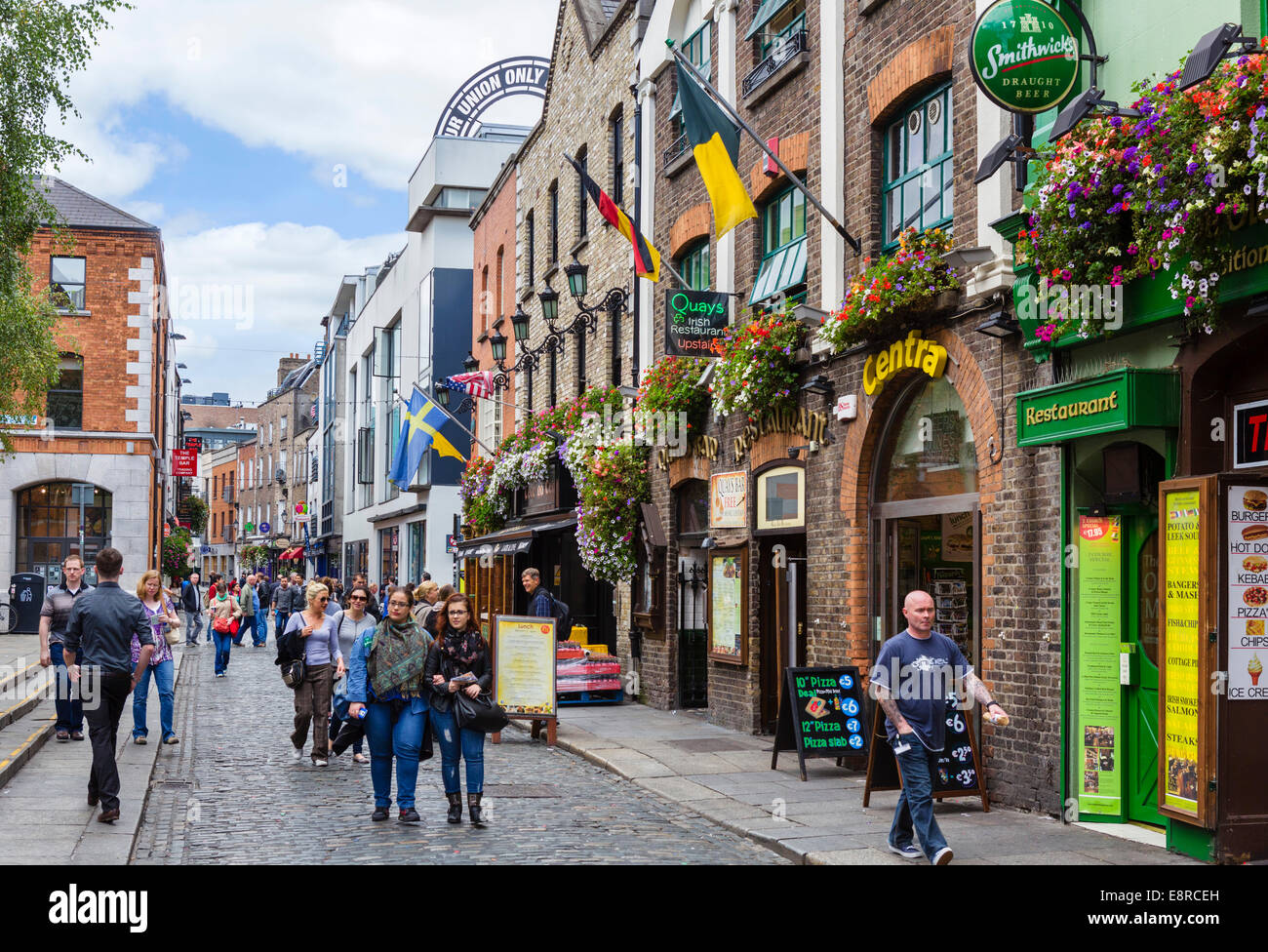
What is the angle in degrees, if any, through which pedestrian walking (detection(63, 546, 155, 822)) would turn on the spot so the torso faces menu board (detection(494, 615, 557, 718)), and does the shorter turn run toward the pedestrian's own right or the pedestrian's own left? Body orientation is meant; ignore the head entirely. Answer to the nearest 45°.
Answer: approximately 45° to the pedestrian's own right

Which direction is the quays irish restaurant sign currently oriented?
toward the camera

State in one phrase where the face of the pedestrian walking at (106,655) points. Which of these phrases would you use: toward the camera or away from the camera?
away from the camera

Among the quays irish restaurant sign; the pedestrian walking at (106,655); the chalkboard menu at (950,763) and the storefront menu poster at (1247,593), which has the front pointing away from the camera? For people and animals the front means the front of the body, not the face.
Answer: the pedestrian walking

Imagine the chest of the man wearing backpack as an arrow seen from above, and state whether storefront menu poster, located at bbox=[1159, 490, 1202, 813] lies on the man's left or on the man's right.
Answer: on the man's left

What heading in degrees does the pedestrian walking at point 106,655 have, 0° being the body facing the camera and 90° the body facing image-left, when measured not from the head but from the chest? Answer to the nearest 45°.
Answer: approximately 180°

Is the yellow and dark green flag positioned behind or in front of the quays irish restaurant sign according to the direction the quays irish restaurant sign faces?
in front

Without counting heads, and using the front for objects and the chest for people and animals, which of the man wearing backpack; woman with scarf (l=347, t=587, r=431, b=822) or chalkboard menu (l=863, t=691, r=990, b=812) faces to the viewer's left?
the man wearing backpack

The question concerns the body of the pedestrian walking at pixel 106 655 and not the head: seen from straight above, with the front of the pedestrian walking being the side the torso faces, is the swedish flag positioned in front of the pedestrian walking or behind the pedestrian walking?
in front

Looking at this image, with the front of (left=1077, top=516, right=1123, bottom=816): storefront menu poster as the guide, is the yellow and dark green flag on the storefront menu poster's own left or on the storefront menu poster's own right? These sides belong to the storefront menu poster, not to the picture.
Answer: on the storefront menu poster's own right
